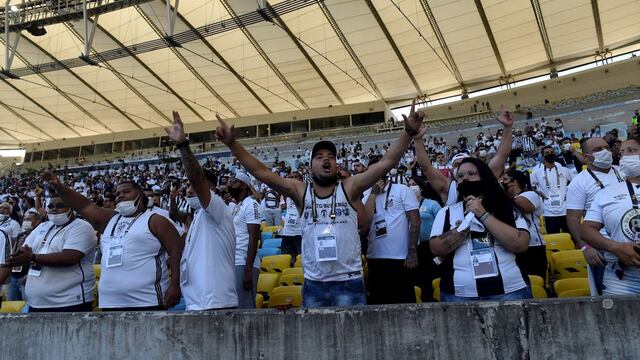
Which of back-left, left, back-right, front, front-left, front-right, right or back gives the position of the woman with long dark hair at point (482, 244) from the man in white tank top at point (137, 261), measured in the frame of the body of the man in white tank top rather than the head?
left

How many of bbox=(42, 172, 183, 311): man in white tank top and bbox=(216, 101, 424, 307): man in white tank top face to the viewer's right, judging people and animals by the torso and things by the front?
0

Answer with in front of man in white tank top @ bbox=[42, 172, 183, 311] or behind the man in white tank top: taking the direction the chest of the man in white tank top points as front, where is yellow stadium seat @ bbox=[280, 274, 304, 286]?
behind

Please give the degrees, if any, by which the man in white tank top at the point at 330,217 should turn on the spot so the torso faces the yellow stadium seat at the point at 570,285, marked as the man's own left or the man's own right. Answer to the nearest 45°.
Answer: approximately 90° to the man's own left

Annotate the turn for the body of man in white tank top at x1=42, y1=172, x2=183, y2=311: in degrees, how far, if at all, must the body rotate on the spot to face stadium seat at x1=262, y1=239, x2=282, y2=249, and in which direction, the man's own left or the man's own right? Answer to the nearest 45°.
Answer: approximately 180°

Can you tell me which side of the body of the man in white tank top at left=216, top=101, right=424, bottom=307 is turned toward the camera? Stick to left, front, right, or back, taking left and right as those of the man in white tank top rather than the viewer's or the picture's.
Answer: front

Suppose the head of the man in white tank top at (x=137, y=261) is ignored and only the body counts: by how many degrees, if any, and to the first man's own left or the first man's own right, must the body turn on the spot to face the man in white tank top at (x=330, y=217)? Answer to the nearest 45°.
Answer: approximately 90° to the first man's own left

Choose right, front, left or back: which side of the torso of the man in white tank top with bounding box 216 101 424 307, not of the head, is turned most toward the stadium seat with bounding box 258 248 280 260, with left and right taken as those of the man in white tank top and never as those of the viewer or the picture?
back

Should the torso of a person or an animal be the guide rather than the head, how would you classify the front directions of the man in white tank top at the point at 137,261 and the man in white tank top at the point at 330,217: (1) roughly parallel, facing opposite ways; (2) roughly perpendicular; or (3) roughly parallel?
roughly parallel

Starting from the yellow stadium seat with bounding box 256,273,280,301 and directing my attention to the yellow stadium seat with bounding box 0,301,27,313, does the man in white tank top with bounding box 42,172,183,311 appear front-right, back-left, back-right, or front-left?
front-left

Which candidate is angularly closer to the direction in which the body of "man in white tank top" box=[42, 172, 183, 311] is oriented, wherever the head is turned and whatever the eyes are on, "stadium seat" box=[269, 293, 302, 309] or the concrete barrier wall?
the concrete barrier wall

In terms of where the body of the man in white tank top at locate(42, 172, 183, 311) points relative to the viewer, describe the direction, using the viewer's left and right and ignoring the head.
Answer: facing the viewer and to the left of the viewer
